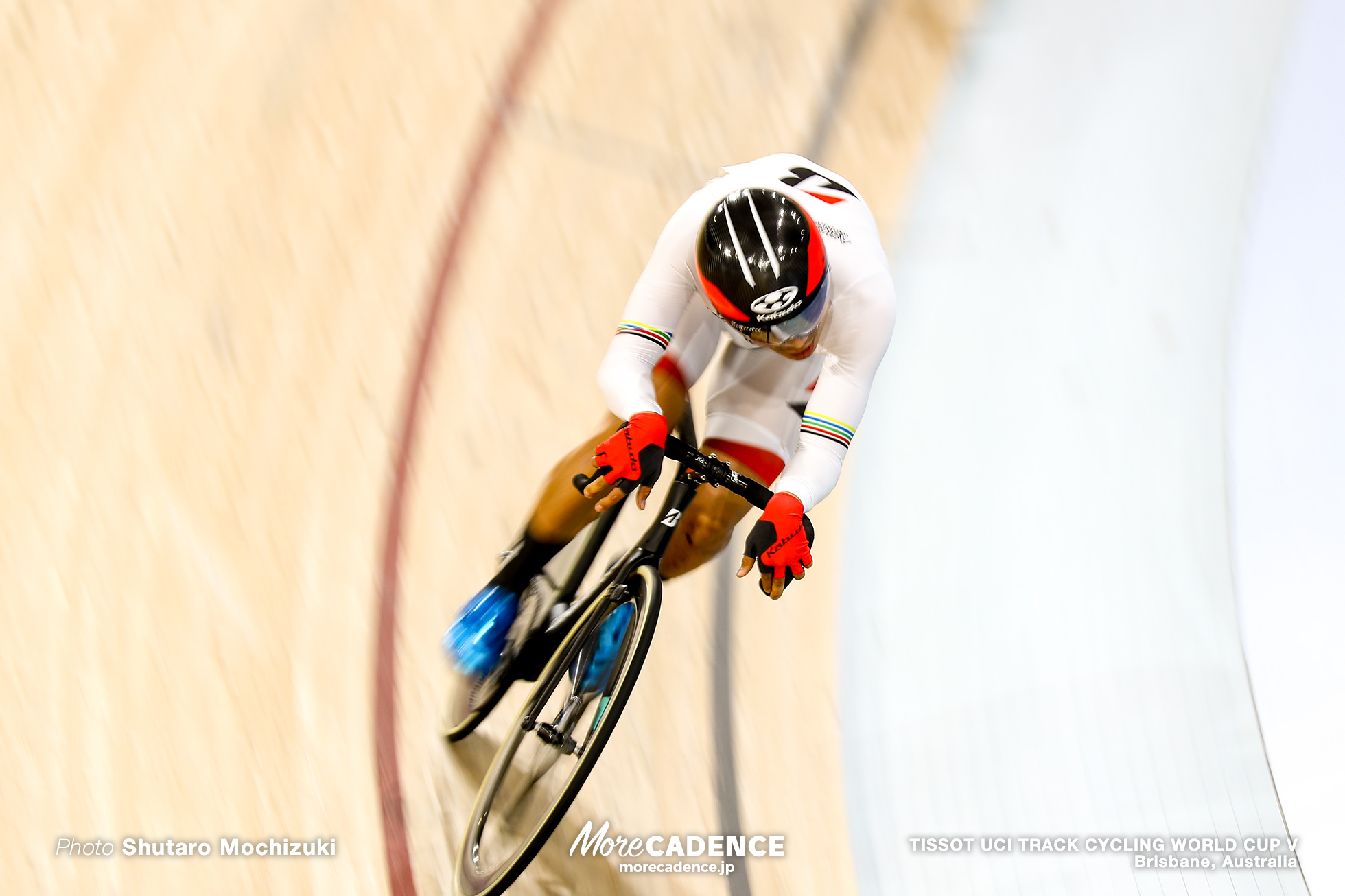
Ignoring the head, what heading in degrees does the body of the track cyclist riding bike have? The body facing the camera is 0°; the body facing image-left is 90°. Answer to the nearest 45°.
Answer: approximately 0°
